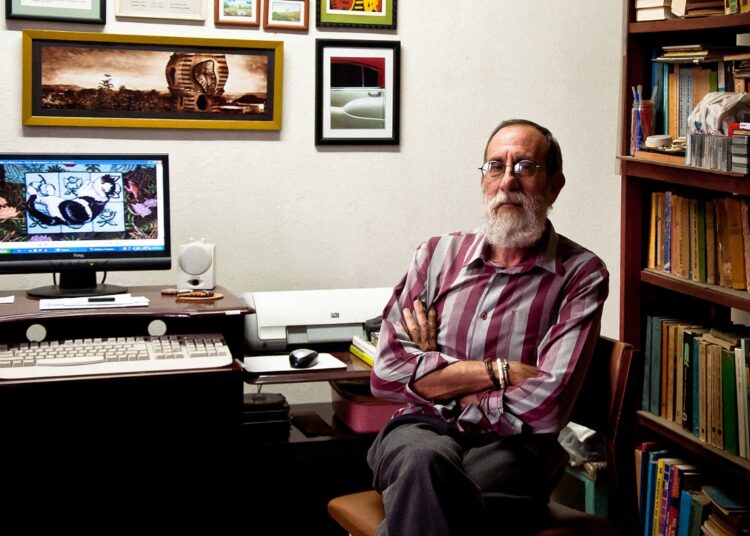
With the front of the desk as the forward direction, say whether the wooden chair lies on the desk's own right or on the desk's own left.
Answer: on the desk's own left

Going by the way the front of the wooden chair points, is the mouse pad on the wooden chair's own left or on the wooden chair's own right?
on the wooden chair's own right

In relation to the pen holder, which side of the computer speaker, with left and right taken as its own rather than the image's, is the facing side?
left

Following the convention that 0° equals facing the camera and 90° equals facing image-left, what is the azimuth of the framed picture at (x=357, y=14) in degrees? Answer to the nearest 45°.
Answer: approximately 0°

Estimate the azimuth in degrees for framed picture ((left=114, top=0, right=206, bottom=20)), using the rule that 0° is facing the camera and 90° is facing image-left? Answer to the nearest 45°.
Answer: approximately 0°

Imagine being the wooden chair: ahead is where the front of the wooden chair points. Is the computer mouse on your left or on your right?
on your right
